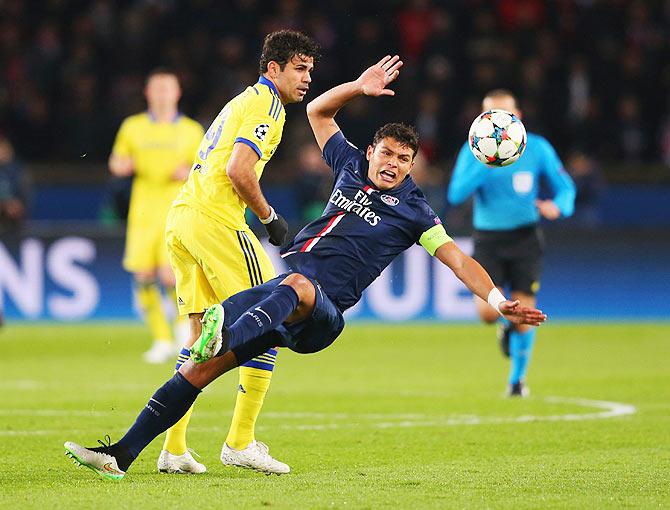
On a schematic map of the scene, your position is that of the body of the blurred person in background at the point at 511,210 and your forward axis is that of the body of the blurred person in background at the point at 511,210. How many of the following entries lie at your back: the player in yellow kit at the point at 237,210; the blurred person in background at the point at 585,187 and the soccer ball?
1

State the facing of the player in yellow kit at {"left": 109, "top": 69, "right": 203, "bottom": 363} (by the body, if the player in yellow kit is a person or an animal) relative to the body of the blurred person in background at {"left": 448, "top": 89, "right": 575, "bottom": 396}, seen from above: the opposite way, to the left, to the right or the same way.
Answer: the same way

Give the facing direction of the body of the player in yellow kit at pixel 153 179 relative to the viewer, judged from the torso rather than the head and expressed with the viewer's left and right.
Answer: facing the viewer

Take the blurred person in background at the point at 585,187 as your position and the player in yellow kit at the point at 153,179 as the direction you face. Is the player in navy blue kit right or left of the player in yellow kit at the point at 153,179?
left

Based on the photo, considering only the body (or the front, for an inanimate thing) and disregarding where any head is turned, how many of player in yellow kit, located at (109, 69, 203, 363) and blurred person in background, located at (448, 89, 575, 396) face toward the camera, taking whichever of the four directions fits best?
2

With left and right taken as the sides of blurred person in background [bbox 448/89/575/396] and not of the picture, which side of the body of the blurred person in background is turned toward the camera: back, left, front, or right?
front

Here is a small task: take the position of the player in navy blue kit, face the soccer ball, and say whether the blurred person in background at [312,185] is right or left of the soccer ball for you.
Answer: left

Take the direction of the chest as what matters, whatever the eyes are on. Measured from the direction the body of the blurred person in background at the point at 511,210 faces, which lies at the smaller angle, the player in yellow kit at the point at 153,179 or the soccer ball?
the soccer ball

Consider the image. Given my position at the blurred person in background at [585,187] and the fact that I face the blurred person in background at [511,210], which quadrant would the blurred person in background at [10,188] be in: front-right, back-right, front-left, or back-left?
front-right

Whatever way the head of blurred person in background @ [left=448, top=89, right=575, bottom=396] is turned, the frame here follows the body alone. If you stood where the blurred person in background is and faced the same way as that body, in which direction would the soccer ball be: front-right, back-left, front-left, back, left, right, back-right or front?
front

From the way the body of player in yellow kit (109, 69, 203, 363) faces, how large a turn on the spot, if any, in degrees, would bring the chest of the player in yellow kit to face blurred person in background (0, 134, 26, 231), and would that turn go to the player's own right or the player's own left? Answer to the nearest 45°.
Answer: approximately 135° to the player's own right

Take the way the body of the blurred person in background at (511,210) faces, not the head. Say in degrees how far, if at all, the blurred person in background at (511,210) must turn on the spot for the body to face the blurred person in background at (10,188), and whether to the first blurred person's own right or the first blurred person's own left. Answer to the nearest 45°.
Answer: approximately 135° to the first blurred person's own right

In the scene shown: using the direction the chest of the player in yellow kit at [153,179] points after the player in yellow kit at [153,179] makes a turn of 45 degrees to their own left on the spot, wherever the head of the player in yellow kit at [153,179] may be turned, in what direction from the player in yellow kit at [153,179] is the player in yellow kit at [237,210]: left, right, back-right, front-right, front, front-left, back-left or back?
front-right

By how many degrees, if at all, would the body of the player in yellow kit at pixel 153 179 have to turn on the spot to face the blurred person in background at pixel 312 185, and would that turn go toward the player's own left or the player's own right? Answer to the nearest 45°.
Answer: approximately 135° to the player's own left

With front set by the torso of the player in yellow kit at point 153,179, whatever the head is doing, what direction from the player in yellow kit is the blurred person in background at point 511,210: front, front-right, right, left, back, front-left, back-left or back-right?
front-left

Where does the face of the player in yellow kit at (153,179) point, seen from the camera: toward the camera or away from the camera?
toward the camera
